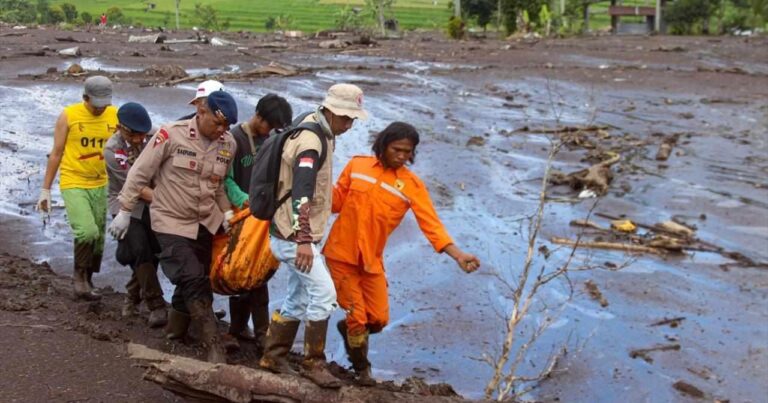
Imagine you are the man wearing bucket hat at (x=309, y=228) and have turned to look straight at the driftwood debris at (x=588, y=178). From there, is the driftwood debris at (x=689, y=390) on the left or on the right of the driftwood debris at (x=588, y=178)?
right

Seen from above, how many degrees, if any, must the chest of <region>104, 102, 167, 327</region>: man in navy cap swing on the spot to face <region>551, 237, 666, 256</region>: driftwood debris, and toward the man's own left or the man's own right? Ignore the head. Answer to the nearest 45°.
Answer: approximately 90° to the man's own left

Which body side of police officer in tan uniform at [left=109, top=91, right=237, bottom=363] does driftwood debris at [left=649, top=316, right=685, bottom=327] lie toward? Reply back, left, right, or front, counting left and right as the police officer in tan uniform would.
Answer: left

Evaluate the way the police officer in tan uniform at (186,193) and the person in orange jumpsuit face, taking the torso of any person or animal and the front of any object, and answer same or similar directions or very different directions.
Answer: same or similar directions

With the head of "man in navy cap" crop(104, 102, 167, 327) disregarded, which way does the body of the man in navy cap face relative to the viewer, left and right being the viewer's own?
facing the viewer and to the right of the viewer

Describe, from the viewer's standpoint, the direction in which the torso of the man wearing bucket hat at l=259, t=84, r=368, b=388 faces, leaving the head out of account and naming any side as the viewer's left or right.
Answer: facing to the right of the viewer

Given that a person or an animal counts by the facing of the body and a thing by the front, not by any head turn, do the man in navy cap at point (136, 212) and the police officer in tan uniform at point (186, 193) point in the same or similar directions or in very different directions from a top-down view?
same or similar directions

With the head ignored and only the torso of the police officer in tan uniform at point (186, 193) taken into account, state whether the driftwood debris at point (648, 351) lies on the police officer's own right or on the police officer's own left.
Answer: on the police officer's own left

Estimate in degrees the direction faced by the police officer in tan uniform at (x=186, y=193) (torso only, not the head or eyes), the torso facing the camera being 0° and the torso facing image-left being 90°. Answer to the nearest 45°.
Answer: approximately 315°

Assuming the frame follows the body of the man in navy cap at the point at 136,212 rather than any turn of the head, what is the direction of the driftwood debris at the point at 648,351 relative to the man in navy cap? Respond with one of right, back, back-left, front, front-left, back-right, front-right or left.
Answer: front-left
